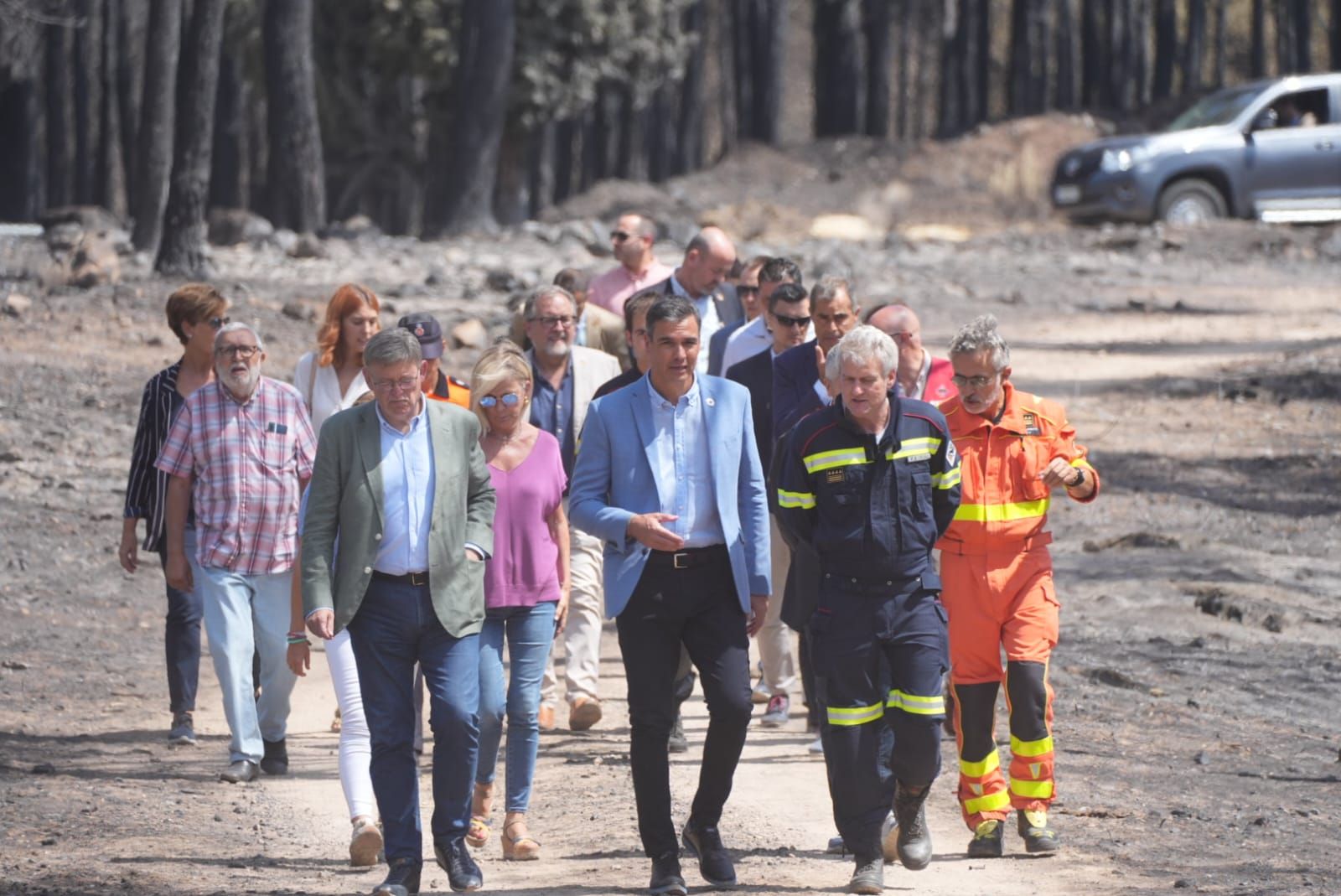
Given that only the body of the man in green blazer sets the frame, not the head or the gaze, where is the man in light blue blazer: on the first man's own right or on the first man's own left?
on the first man's own left

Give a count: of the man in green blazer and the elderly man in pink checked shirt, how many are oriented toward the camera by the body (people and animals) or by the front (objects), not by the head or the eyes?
2

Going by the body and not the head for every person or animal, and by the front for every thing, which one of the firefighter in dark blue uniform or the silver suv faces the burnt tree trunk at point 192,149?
the silver suv

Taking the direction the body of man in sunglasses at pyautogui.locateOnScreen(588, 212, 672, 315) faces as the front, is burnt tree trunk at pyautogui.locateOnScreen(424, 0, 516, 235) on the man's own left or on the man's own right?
on the man's own right

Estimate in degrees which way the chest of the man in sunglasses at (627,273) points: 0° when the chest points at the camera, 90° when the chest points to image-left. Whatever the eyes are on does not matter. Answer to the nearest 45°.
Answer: approximately 45°

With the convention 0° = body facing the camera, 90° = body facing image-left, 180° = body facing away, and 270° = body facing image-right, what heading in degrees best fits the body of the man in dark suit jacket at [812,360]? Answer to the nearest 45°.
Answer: approximately 0°

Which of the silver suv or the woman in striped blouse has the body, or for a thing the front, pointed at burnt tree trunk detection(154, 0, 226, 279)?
the silver suv

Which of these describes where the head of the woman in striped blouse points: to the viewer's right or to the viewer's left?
to the viewer's right
